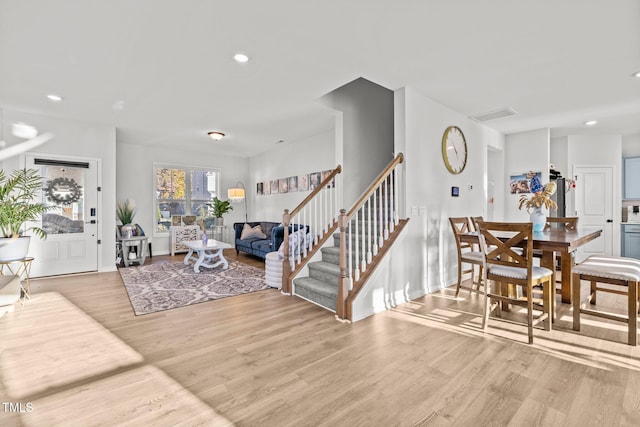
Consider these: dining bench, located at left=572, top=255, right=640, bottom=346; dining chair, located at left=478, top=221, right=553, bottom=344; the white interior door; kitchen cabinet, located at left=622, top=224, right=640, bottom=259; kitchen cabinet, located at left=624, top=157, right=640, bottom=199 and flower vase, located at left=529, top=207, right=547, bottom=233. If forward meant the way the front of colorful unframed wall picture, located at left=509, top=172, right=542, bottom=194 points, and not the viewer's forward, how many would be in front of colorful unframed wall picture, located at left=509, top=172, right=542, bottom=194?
3

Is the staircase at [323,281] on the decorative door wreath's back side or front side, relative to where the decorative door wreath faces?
on the front side

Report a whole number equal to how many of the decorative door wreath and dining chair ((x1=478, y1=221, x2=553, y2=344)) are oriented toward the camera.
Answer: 1

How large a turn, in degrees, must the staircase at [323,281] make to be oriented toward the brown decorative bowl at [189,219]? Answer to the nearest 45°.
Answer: approximately 90° to its right

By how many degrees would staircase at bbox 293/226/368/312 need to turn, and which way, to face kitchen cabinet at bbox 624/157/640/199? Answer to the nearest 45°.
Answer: approximately 135° to its left

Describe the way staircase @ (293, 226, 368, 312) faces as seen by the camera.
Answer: facing the viewer and to the left of the viewer

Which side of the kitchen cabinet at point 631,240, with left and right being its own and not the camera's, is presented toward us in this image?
front

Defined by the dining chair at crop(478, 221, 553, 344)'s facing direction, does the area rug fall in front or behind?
behind

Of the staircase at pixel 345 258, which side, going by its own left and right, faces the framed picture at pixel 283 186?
right

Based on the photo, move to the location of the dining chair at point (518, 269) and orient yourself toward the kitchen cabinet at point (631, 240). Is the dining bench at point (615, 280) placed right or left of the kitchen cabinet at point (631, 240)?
right

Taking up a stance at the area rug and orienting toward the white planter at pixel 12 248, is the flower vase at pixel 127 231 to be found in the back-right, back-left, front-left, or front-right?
front-right
